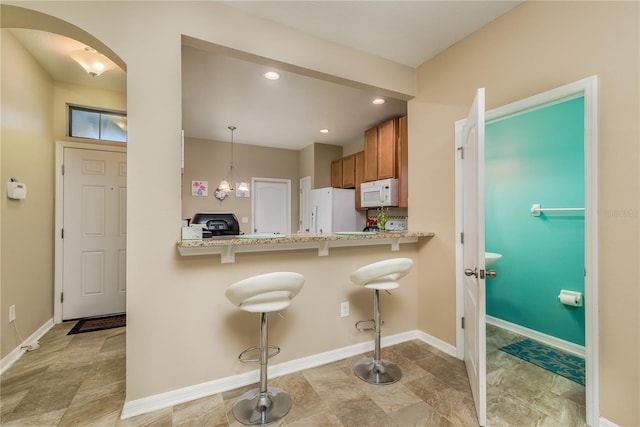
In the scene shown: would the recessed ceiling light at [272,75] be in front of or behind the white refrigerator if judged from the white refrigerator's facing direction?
in front

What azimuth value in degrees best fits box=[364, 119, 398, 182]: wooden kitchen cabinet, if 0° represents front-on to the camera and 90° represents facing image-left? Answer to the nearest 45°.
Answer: approximately 45°

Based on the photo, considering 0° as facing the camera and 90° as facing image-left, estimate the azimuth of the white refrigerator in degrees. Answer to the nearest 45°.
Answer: approximately 45°

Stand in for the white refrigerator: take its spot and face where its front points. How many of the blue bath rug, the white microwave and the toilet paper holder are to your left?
3

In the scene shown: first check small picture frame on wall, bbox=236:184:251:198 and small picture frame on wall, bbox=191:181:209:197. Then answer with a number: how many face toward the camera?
2

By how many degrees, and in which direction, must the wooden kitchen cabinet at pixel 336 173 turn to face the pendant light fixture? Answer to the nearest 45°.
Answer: approximately 45° to its right

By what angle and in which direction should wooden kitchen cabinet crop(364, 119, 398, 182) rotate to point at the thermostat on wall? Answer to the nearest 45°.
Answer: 0° — it already faces it

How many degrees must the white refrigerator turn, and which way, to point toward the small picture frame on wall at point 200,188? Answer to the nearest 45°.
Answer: approximately 45° to its right

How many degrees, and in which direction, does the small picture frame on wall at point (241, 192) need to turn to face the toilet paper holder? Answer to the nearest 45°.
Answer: approximately 45° to its left

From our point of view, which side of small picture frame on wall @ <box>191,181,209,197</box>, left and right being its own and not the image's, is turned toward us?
front

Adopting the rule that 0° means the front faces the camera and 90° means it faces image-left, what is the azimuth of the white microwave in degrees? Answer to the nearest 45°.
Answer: approximately 45°

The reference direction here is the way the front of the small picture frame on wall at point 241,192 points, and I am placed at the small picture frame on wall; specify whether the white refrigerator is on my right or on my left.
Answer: on my left

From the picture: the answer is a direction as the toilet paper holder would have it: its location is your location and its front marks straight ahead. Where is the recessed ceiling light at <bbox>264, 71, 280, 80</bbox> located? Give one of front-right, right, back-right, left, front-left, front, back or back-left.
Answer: front

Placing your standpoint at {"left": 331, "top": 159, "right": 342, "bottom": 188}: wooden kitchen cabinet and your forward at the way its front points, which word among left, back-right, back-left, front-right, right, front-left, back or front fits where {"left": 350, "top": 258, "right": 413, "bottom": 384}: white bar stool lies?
front-left

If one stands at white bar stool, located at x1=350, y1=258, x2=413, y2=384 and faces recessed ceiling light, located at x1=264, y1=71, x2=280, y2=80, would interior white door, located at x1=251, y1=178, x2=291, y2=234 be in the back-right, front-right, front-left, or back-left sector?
front-right

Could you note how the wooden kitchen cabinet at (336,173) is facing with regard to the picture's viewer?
facing the viewer and to the left of the viewer

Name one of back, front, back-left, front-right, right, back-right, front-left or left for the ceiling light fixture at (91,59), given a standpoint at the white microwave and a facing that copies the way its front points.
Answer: front

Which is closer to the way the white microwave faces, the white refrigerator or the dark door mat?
the dark door mat

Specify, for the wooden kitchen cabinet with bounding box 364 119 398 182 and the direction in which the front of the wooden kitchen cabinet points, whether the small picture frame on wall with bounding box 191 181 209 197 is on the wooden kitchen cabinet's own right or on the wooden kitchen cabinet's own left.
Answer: on the wooden kitchen cabinet's own right

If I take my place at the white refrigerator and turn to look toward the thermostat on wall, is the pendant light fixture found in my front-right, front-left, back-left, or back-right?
front-right
